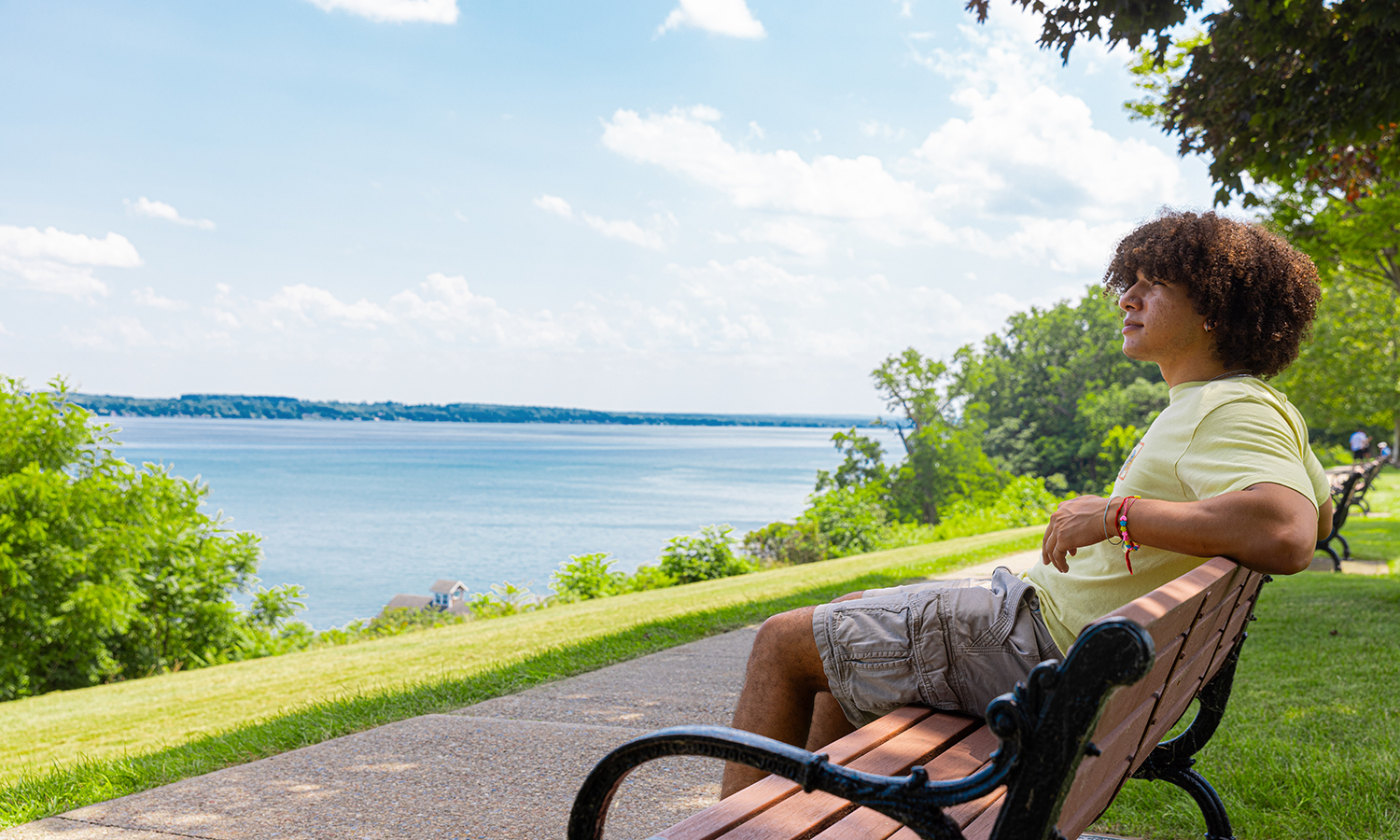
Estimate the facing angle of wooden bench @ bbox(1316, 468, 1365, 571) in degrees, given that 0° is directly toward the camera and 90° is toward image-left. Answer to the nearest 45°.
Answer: approximately 90°

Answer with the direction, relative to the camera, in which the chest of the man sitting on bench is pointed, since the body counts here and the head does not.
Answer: to the viewer's left

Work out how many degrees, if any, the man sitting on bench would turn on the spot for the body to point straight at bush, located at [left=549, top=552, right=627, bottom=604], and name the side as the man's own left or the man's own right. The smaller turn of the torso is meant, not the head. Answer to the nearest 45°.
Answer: approximately 45° to the man's own right

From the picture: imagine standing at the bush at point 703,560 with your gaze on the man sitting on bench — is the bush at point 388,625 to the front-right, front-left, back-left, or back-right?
front-right

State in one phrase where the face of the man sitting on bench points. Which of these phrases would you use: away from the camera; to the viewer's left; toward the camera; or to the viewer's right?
to the viewer's left

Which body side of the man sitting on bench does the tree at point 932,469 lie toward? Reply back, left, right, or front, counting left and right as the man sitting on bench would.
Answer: right

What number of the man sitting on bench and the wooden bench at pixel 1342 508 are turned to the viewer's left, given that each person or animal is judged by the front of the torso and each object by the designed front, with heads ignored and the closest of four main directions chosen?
2
